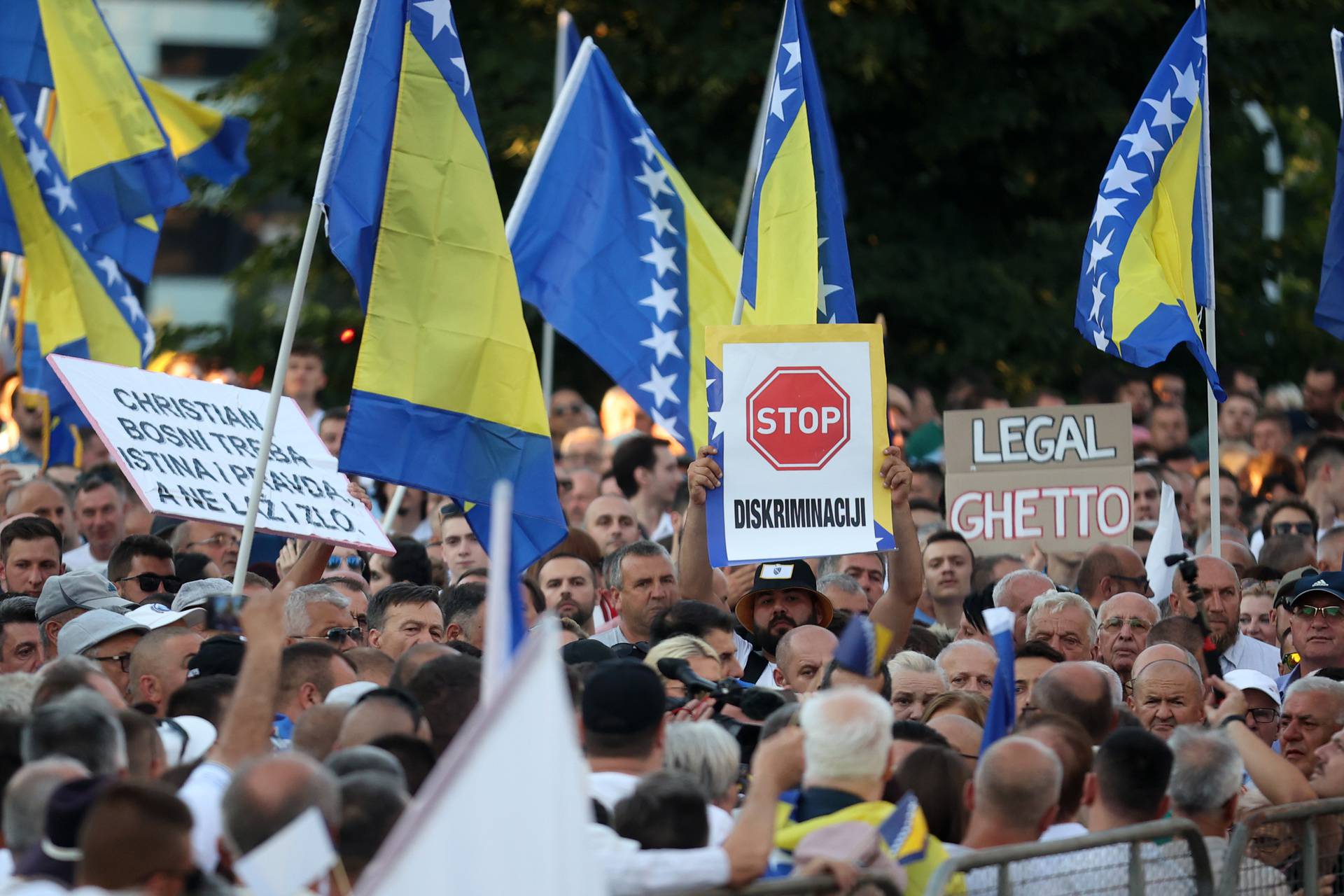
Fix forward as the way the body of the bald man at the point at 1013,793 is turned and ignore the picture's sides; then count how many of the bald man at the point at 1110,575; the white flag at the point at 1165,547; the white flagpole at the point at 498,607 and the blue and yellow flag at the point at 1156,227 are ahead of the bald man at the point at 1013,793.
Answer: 3

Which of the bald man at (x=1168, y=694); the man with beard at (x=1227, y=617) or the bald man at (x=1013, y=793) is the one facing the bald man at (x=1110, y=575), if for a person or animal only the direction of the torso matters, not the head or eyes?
the bald man at (x=1013, y=793)

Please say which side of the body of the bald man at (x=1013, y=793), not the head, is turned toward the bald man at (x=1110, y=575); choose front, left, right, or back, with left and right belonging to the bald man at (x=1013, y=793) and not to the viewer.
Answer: front

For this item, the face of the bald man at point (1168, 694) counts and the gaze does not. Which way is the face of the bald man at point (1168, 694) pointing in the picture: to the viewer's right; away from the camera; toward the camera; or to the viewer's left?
toward the camera

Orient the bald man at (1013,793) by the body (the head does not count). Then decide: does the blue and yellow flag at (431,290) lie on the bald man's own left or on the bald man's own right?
on the bald man's own left

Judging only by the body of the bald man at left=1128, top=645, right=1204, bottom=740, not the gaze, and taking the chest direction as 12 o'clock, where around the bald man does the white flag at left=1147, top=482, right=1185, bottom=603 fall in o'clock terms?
The white flag is roughly at 6 o'clock from the bald man.

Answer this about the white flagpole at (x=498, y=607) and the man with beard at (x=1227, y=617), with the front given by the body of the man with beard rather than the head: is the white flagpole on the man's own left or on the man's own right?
on the man's own right

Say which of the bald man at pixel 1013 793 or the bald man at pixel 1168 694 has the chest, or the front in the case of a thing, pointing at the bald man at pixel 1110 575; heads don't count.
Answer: the bald man at pixel 1013 793

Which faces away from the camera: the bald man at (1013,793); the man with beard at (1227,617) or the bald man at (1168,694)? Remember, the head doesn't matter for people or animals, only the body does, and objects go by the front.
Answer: the bald man at (1013,793)

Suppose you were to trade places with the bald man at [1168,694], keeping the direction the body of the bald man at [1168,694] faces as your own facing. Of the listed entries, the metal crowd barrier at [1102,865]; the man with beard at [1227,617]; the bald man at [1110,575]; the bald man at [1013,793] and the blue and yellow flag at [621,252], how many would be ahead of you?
2

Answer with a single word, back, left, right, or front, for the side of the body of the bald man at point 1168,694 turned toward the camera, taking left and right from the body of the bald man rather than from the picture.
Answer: front

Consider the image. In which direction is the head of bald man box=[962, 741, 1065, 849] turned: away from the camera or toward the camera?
away from the camera

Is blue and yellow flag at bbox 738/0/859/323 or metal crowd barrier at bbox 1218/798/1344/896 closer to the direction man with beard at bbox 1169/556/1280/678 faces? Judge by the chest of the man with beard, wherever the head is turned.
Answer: the metal crowd barrier

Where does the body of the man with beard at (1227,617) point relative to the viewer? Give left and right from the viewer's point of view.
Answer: facing the viewer and to the right of the viewer

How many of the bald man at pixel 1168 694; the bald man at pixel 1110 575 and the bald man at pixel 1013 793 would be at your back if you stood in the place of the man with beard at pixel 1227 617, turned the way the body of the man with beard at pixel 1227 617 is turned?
1

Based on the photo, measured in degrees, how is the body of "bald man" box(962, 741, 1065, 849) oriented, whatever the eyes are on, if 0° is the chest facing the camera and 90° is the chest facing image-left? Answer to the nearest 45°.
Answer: approximately 180°

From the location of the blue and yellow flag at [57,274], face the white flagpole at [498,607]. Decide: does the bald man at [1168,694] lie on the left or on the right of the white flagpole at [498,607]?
left
